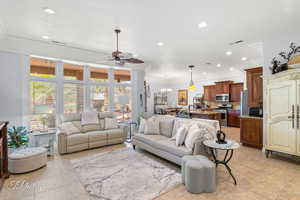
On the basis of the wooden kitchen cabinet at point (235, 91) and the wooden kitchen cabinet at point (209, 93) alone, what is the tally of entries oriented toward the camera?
2

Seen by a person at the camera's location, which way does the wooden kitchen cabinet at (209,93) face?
facing the viewer

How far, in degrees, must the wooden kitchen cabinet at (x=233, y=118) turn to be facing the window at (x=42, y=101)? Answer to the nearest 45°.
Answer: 0° — it already faces it

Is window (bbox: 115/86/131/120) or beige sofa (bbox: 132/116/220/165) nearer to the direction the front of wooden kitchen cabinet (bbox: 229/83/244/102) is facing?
the beige sofa

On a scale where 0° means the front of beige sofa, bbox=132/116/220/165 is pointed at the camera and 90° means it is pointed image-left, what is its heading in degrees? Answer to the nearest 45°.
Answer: approximately 45°

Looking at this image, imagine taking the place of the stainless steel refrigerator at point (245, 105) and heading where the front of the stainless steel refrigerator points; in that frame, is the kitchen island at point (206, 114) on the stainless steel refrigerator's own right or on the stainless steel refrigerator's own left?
on the stainless steel refrigerator's own right

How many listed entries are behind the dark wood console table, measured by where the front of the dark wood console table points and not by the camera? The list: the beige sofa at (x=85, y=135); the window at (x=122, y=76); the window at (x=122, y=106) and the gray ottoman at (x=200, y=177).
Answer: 0

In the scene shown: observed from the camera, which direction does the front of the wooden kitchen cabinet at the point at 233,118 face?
facing the viewer and to the left of the viewer

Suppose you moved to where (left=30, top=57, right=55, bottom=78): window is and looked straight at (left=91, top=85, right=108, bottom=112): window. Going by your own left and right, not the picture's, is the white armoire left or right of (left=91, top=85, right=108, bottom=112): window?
right

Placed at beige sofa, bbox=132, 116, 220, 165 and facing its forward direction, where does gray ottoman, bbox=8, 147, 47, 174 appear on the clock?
The gray ottoman is roughly at 1 o'clock from the beige sofa.

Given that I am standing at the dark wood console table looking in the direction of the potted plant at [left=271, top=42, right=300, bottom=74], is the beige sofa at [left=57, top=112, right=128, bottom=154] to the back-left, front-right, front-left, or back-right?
front-left

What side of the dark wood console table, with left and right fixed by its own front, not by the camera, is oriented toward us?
right

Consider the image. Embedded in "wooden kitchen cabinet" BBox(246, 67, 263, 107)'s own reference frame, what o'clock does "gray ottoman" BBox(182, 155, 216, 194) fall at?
The gray ottoman is roughly at 11 o'clock from the wooden kitchen cabinet.

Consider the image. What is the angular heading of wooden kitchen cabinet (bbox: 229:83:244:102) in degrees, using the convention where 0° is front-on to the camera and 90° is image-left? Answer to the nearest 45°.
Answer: approximately 0°

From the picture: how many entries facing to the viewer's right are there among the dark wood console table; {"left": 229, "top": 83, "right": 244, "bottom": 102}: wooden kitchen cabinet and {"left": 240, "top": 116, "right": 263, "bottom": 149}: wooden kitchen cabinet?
1

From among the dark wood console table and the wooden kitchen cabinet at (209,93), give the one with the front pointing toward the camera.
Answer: the wooden kitchen cabinet
